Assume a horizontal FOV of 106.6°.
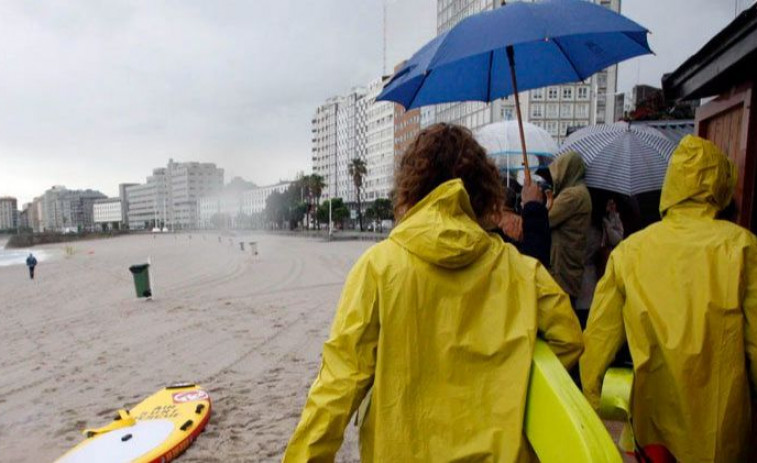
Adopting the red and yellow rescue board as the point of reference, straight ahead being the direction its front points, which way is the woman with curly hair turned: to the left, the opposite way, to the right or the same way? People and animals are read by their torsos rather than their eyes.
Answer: the same way

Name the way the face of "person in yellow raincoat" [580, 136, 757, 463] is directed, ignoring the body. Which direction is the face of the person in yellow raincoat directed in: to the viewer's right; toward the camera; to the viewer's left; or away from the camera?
away from the camera

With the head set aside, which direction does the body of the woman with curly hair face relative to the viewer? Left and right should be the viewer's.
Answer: facing away from the viewer

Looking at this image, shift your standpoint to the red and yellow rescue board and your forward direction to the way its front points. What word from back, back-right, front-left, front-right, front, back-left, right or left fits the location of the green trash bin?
front-left

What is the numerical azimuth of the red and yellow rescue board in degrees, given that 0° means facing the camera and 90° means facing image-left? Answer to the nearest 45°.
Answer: approximately 225°

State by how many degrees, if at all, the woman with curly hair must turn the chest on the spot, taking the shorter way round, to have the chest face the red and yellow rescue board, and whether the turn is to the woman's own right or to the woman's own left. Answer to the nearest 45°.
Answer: approximately 45° to the woman's own left

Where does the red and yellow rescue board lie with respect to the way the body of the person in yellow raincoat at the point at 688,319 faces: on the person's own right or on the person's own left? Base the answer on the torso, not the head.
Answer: on the person's own left

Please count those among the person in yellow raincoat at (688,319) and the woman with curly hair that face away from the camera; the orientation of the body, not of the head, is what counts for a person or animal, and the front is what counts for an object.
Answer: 2

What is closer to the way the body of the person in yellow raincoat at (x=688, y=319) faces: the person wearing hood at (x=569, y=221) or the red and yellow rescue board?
the person wearing hood

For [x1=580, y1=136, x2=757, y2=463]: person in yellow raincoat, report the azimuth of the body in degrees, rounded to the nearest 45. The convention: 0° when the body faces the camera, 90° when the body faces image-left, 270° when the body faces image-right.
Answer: approximately 180°

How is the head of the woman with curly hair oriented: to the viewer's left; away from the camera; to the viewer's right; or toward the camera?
away from the camera
